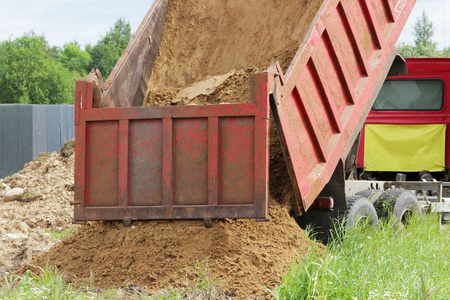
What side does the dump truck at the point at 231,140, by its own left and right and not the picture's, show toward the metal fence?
left

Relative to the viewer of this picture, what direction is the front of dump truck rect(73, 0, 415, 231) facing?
facing away from the viewer and to the right of the viewer

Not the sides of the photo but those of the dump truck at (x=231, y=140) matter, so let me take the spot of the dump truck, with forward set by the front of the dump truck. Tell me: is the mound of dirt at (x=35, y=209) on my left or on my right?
on my left
